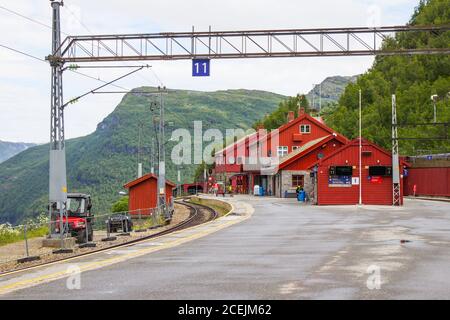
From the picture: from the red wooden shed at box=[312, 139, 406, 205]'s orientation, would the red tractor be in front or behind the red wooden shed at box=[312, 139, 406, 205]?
in front

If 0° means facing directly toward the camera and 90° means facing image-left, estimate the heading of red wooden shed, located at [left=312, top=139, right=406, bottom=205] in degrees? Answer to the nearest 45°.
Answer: approximately 0°

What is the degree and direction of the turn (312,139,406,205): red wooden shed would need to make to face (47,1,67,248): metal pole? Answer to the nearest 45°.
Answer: approximately 45° to its right
